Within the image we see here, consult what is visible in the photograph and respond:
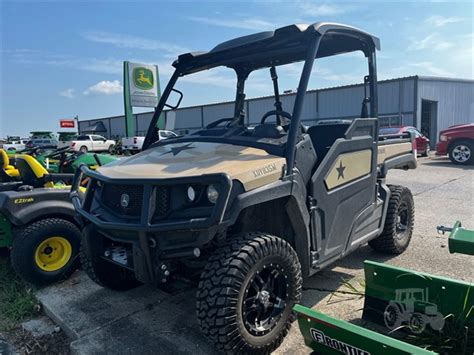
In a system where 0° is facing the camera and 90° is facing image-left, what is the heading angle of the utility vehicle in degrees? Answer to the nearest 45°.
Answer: approximately 45°

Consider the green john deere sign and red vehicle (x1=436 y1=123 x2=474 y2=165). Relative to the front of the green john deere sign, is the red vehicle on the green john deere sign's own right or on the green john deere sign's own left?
on the green john deere sign's own left

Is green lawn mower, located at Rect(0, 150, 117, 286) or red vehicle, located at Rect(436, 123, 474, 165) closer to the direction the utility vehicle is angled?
the green lawn mower

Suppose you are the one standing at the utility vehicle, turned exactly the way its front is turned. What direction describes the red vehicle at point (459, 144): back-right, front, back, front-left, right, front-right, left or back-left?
back

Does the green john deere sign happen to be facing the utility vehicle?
yes

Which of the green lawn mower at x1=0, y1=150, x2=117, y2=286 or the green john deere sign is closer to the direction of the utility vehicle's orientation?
the green lawn mower
